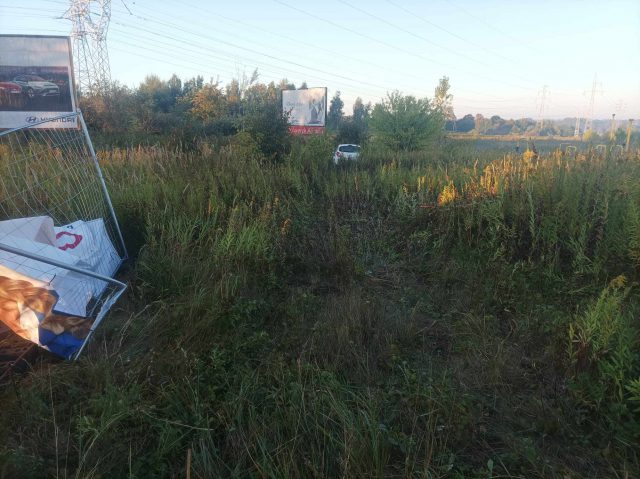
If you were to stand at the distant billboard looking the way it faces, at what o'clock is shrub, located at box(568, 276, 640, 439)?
The shrub is roughly at 12 o'clock from the distant billboard.

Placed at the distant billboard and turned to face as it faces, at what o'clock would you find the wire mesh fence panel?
The wire mesh fence panel is roughly at 12 o'clock from the distant billboard.

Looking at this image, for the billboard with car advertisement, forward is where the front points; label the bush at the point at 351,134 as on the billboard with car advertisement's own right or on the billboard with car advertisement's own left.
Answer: on the billboard with car advertisement's own left

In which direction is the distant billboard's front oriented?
toward the camera

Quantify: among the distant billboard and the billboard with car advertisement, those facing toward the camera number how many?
2
